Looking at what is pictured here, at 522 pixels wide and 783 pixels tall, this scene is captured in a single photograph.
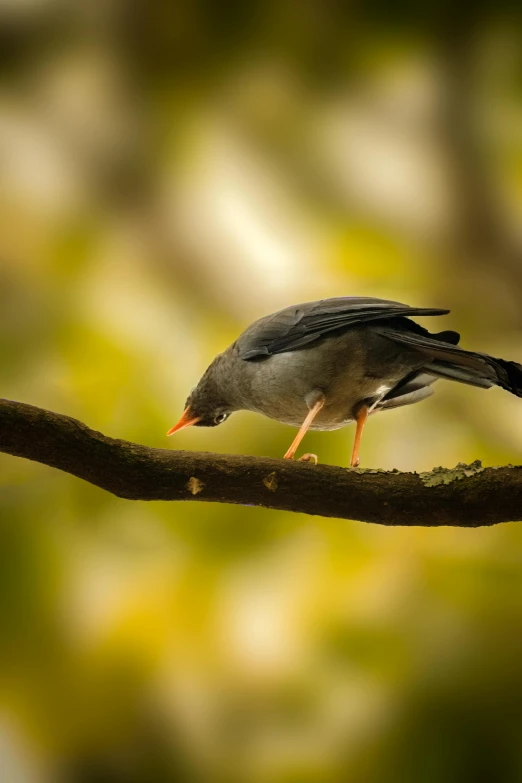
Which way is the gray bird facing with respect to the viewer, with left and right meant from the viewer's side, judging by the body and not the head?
facing to the left of the viewer
